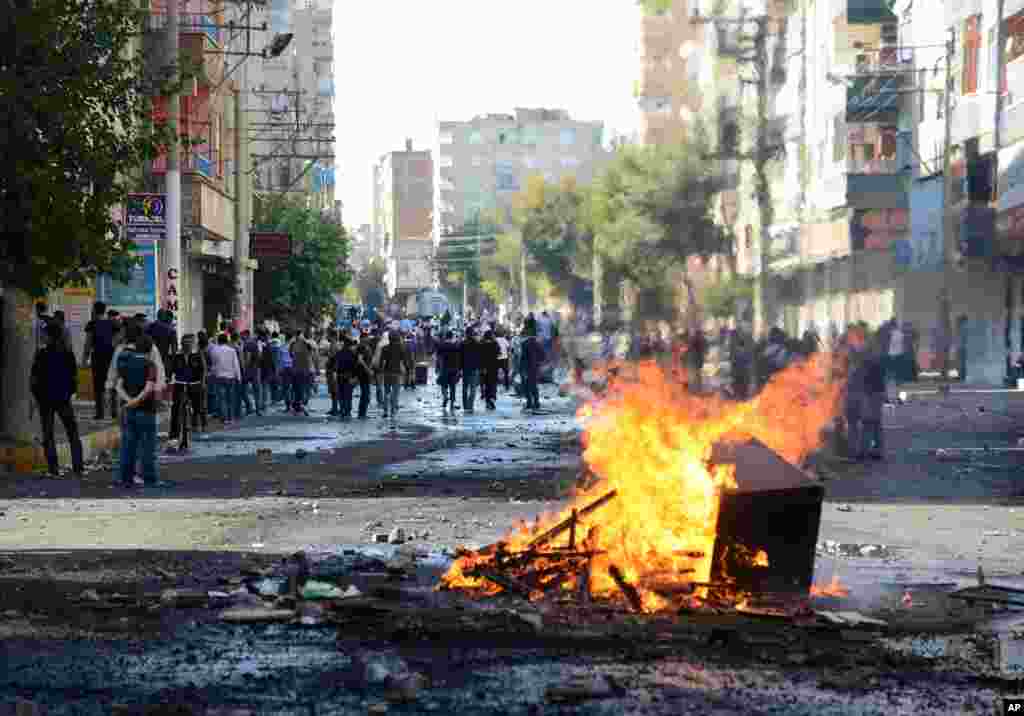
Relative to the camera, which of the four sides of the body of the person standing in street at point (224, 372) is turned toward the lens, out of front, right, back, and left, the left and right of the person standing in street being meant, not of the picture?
back

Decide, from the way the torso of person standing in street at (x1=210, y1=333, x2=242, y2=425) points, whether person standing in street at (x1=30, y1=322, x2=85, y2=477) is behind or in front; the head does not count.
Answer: behind
